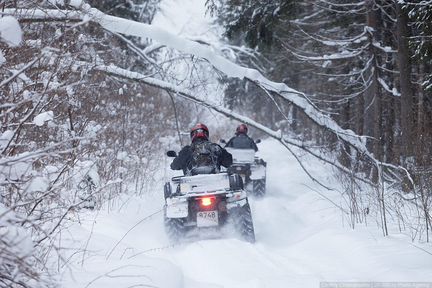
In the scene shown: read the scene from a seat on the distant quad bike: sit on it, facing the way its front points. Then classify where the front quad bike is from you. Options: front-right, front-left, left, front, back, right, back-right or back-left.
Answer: back

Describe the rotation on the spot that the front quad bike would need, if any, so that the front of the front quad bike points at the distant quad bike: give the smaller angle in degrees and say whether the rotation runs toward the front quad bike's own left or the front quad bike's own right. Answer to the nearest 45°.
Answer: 0° — it already faces it

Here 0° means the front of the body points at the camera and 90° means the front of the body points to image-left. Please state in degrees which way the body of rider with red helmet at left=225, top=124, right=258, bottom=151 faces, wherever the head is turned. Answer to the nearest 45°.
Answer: approximately 180°

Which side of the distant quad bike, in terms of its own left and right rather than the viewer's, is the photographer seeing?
back

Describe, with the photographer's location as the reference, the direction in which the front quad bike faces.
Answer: facing away from the viewer

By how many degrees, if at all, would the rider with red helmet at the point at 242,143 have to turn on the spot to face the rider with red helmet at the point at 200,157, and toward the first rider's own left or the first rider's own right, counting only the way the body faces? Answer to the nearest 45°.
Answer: approximately 180°

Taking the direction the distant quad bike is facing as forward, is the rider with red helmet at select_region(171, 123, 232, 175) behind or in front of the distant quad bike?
behind
